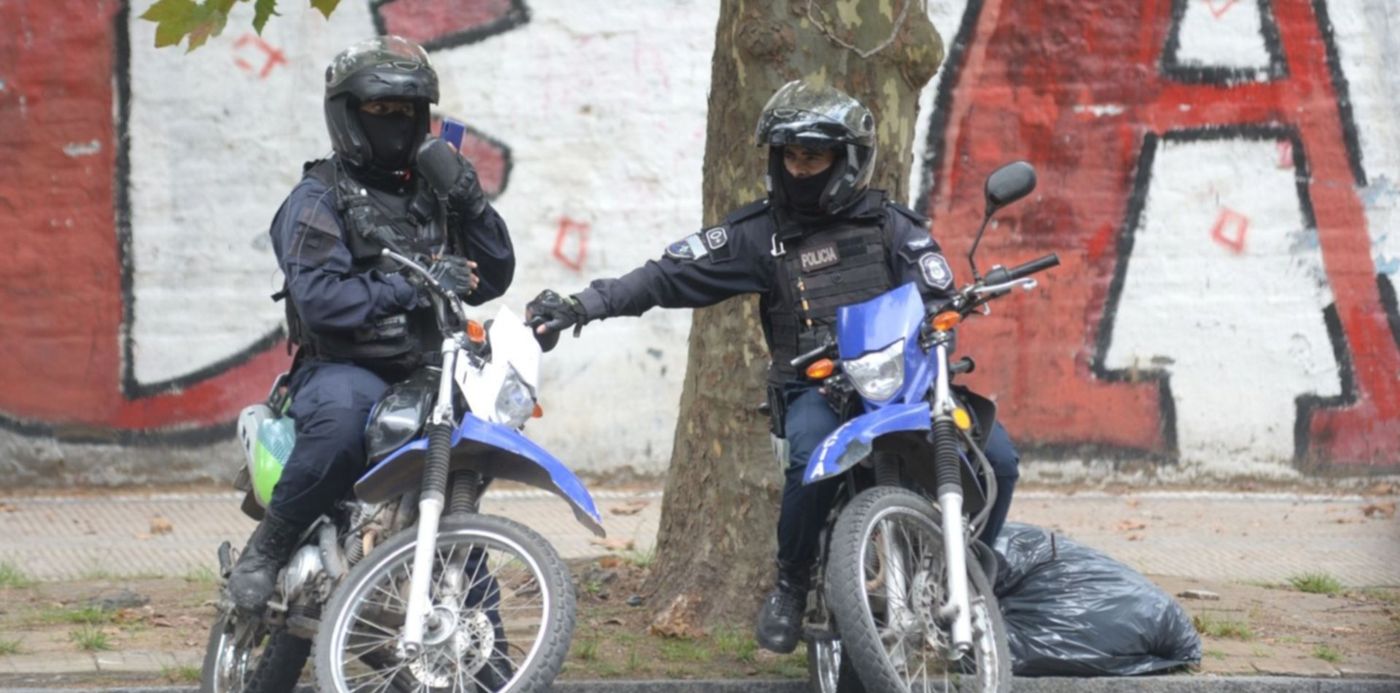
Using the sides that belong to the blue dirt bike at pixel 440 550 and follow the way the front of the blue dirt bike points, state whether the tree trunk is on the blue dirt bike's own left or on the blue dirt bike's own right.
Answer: on the blue dirt bike's own left

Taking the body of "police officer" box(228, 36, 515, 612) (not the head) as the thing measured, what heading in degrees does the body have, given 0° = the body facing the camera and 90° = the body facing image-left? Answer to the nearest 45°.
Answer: approximately 315°

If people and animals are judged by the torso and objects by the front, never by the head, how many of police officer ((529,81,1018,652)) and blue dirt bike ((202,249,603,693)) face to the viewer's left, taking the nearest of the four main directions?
0

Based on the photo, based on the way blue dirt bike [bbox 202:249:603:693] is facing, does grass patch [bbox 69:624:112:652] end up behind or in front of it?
behind

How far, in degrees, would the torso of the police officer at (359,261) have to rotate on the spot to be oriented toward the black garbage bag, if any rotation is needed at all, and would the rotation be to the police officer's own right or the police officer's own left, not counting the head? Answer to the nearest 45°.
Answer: approximately 45° to the police officer's own left

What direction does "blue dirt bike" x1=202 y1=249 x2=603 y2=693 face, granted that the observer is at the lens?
facing the viewer and to the right of the viewer

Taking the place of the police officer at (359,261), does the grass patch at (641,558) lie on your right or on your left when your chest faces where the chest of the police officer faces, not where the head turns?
on your left

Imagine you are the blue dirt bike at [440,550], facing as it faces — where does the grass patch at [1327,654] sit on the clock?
The grass patch is roughly at 10 o'clock from the blue dirt bike.

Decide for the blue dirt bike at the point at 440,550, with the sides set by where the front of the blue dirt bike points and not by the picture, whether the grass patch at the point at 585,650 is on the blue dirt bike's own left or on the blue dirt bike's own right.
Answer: on the blue dirt bike's own left

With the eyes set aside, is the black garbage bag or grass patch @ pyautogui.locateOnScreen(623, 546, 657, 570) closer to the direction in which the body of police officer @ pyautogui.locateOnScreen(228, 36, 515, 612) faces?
the black garbage bag
